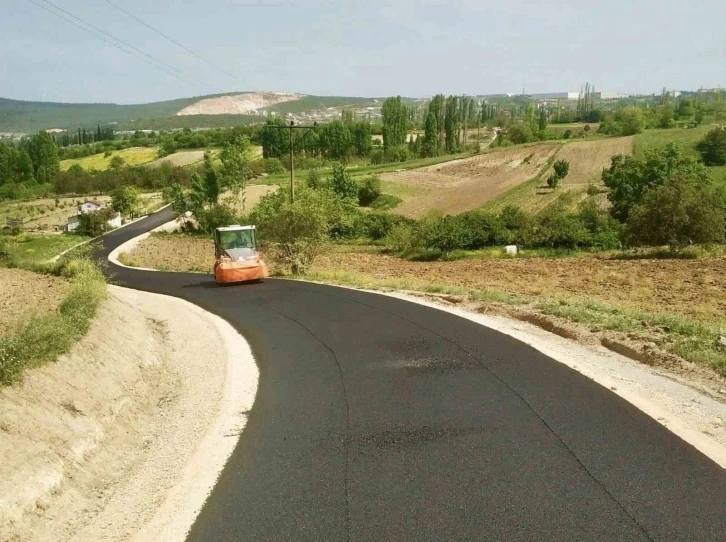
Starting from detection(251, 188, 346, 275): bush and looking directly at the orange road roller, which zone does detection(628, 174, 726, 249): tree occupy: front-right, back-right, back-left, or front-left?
back-left

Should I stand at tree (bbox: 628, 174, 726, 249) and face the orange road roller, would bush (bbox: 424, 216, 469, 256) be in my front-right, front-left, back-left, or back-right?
front-right

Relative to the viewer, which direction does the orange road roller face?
toward the camera

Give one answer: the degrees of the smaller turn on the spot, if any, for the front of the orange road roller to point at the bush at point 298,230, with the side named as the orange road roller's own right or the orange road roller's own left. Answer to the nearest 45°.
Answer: approximately 135° to the orange road roller's own left

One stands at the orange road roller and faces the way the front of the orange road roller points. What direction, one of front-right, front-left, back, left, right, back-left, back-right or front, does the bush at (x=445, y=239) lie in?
back-left

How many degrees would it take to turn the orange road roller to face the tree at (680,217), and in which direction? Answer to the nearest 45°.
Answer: approximately 90° to its left
